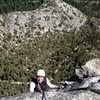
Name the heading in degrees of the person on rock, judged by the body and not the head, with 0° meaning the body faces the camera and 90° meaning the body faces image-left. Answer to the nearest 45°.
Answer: approximately 0°
